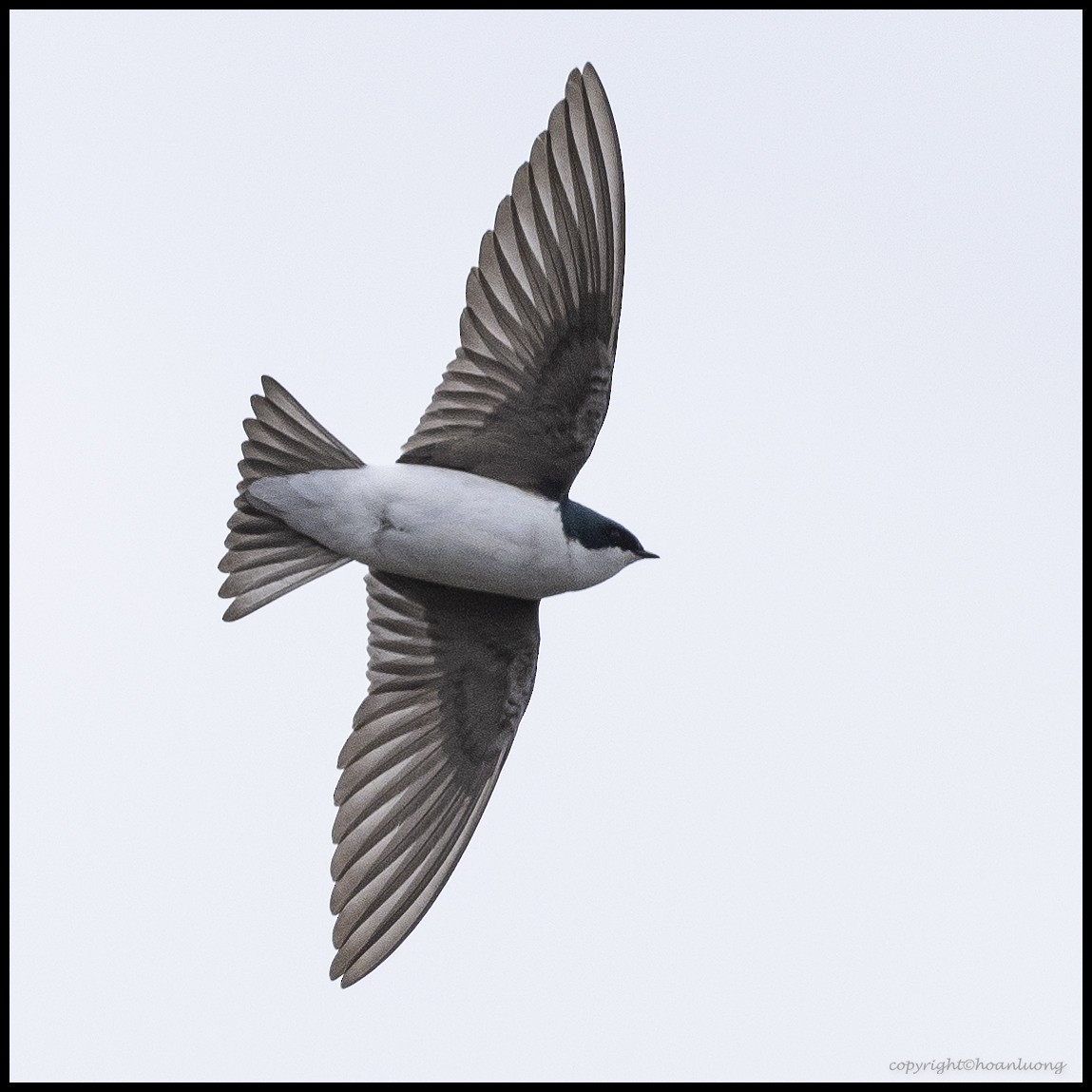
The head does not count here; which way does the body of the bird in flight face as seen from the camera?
to the viewer's right
